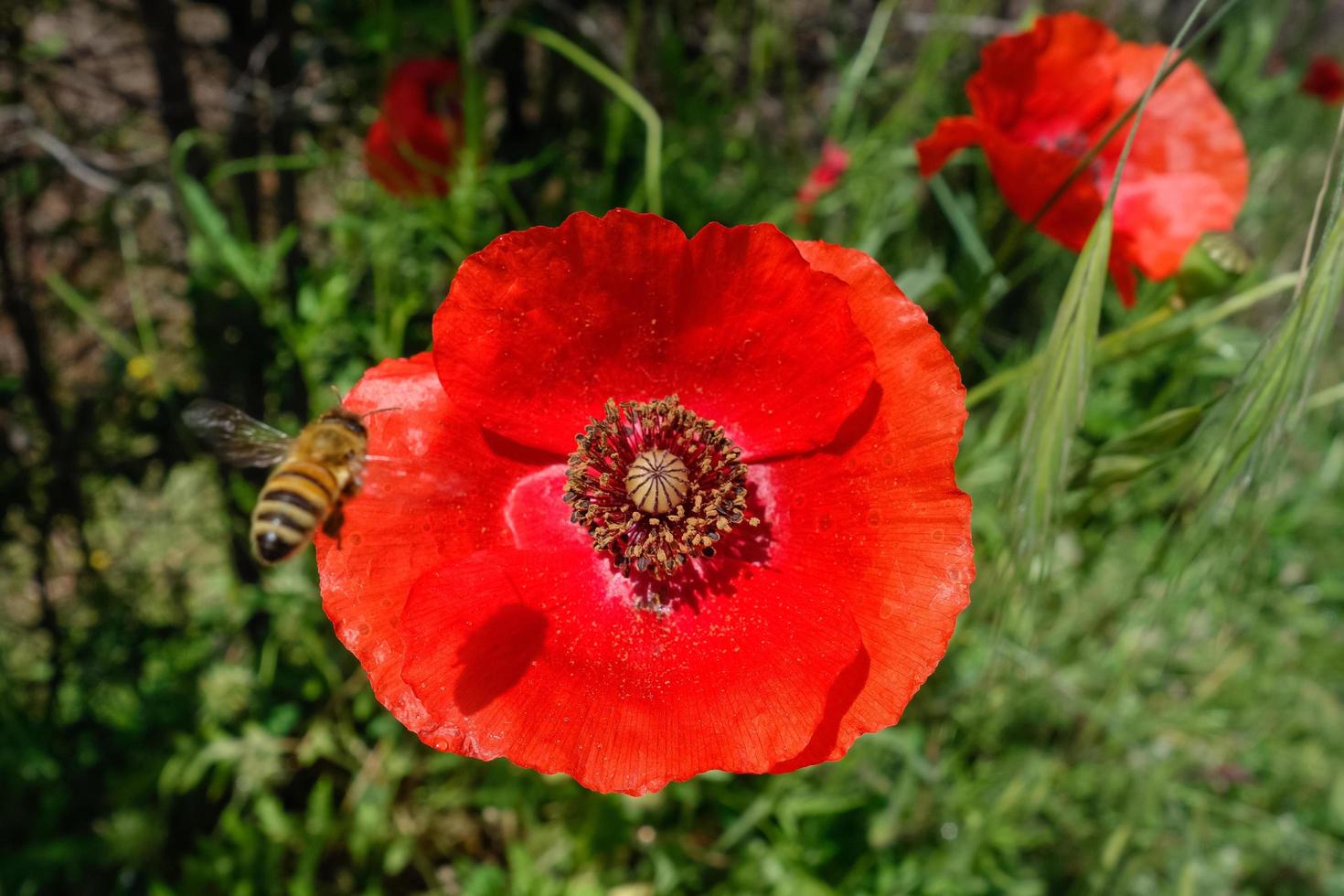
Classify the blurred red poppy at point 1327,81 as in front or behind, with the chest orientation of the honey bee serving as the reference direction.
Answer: in front

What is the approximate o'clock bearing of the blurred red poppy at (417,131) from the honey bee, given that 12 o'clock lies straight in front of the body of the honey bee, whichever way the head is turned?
The blurred red poppy is roughly at 11 o'clock from the honey bee.

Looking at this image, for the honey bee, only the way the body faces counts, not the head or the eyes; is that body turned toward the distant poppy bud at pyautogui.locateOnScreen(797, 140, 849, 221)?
yes

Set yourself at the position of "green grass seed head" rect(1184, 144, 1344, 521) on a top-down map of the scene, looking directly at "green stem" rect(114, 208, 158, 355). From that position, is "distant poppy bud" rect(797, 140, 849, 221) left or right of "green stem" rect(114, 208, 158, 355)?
right

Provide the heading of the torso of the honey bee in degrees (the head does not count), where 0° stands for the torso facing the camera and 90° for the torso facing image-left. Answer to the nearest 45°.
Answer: approximately 225°

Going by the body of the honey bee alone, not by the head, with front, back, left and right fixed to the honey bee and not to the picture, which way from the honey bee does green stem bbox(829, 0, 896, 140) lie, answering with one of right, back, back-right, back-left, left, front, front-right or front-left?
front

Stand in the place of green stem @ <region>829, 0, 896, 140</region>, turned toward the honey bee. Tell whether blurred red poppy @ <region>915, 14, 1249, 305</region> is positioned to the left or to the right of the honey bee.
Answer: left

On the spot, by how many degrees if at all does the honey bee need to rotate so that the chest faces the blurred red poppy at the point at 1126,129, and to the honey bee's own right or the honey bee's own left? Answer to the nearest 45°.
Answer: approximately 45° to the honey bee's own right
